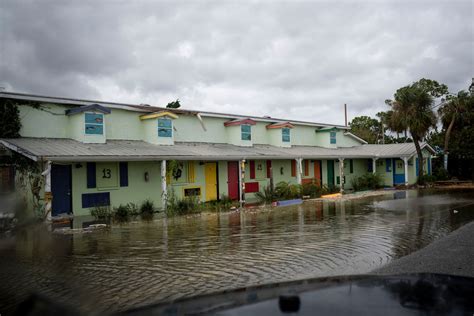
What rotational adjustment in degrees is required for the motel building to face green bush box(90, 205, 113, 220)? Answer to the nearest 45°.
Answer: approximately 45° to its right

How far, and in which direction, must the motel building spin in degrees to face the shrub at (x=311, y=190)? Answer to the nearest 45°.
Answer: approximately 90° to its left

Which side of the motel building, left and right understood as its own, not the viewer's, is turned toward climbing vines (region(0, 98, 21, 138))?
right

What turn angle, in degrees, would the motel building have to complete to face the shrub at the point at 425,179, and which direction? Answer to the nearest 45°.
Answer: approximately 90° to its left

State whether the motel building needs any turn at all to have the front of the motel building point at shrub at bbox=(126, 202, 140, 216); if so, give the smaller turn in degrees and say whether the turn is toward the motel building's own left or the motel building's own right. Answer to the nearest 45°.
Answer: approximately 45° to the motel building's own right

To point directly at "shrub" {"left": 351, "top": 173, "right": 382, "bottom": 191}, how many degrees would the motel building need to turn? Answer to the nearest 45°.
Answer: approximately 90° to its left

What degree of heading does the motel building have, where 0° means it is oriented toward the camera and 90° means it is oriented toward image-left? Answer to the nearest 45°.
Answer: approximately 315°
